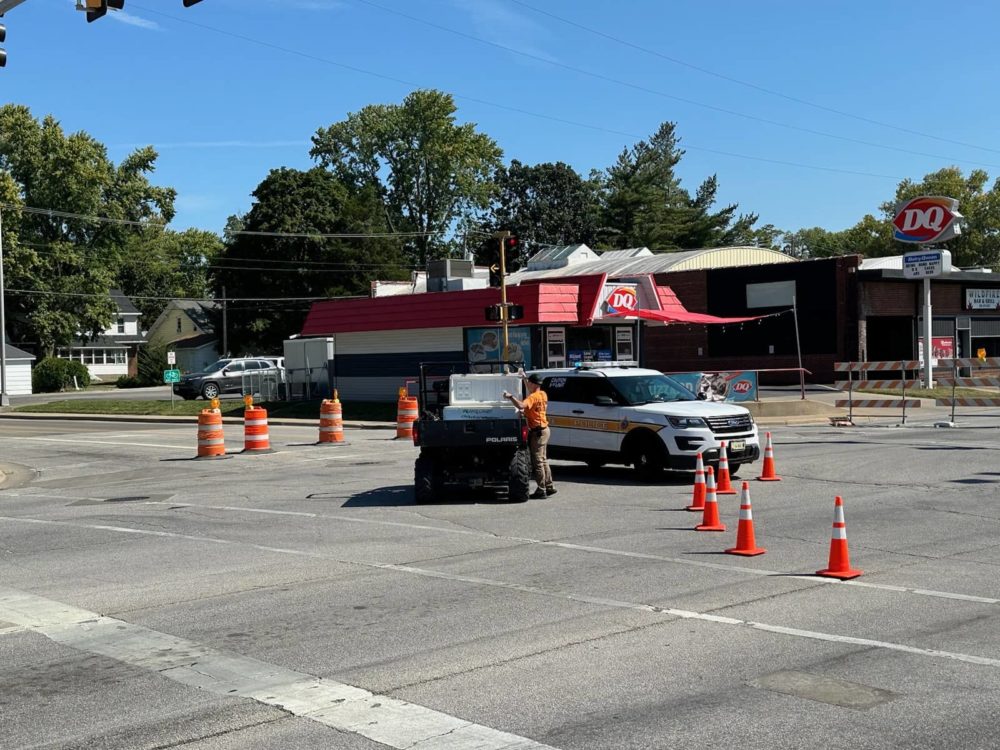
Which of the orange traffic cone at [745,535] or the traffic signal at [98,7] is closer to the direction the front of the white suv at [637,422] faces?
the orange traffic cone

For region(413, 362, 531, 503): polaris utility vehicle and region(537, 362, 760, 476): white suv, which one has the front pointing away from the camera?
the polaris utility vehicle

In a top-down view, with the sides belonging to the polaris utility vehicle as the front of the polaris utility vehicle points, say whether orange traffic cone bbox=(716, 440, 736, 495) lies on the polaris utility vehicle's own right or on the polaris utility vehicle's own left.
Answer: on the polaris utility vehicle's own right

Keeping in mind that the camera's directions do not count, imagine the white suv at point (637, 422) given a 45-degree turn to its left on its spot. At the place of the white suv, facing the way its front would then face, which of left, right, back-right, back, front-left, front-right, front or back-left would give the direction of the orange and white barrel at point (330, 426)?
back-left

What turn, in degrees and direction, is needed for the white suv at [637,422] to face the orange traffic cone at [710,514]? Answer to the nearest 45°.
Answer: approximately 45° to its right

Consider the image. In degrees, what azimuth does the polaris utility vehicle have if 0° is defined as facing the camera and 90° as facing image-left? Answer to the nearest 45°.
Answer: approximately 180°

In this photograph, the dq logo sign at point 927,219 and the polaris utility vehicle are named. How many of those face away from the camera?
1

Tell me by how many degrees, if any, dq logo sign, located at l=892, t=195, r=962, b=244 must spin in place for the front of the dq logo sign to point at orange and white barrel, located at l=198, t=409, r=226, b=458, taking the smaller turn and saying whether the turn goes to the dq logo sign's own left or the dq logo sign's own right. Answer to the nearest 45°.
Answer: approximately 45° to the dq logo sign's own right

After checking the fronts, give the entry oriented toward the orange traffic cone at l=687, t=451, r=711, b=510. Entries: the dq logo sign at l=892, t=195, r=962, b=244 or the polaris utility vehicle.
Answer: the dq logo sign

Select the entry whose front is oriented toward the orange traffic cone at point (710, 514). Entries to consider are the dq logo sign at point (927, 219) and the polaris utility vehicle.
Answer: the dq logo sign

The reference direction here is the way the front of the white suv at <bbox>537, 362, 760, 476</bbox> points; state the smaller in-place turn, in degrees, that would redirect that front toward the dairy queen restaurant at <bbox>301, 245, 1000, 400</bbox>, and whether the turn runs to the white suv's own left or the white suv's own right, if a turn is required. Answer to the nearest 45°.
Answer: approximately 135° to the white suv's own left
